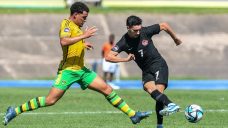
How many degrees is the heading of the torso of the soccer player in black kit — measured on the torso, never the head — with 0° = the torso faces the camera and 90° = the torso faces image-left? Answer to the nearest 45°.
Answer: approximately 0°

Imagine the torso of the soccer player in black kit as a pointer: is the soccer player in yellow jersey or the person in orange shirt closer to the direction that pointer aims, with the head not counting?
the soccer player in yellow jersey

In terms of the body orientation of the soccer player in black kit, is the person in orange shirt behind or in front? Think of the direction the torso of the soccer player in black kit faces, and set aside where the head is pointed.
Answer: behind
